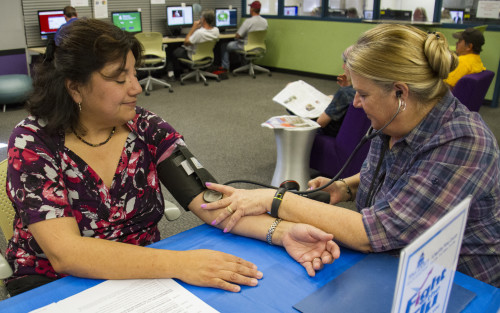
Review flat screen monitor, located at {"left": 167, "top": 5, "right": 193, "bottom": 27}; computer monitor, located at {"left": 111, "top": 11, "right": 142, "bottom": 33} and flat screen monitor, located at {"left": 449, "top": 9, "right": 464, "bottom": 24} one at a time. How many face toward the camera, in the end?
3

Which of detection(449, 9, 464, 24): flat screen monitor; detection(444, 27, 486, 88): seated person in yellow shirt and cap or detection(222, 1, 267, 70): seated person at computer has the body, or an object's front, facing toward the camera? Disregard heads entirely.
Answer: the flat screen monitor

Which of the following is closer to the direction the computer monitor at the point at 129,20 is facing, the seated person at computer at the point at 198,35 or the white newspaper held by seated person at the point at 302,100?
the white newspaper held by seated person

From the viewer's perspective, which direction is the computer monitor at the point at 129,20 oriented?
toward the camera

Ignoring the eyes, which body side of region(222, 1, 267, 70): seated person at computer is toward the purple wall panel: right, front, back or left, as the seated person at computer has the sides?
left

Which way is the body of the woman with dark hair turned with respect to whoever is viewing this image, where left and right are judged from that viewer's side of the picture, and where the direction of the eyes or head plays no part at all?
facing the viewer and to the right of the viewer

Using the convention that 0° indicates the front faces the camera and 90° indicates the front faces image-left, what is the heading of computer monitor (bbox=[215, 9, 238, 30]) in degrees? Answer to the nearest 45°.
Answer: approximately 0°

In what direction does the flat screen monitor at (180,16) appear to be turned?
toward the camera

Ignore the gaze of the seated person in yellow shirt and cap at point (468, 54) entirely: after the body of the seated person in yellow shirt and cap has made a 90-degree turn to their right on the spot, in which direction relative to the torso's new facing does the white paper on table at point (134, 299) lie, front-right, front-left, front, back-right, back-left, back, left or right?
back

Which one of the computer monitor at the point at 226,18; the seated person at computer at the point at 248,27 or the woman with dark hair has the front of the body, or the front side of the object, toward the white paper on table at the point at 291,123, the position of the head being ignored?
the computer monitor

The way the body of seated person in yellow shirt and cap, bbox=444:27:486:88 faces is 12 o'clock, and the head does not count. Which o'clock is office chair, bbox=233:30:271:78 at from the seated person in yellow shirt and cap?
The office chair is roughly at 1 o'clock from the seated person in yellow shirt and cap.

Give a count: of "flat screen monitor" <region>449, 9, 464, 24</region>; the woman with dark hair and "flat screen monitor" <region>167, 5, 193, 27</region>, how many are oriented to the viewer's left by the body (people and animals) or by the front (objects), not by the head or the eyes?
0

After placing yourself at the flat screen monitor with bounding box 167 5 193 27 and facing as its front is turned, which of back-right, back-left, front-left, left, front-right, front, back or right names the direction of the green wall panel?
left
